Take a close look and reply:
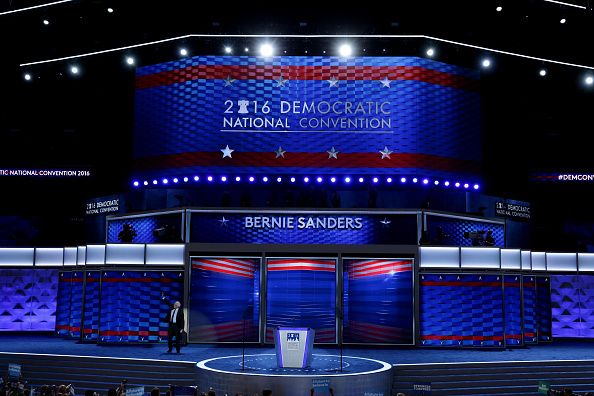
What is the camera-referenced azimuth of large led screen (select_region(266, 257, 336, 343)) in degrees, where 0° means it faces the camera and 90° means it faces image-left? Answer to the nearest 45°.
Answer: approximately 0°

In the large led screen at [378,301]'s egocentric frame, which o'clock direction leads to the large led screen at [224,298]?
the large led screen at [224,298] is roughly at 3 o'clock from the large led screen at [378,301].
